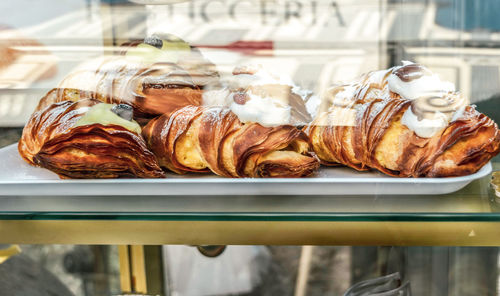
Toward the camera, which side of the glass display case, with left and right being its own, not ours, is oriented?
front
